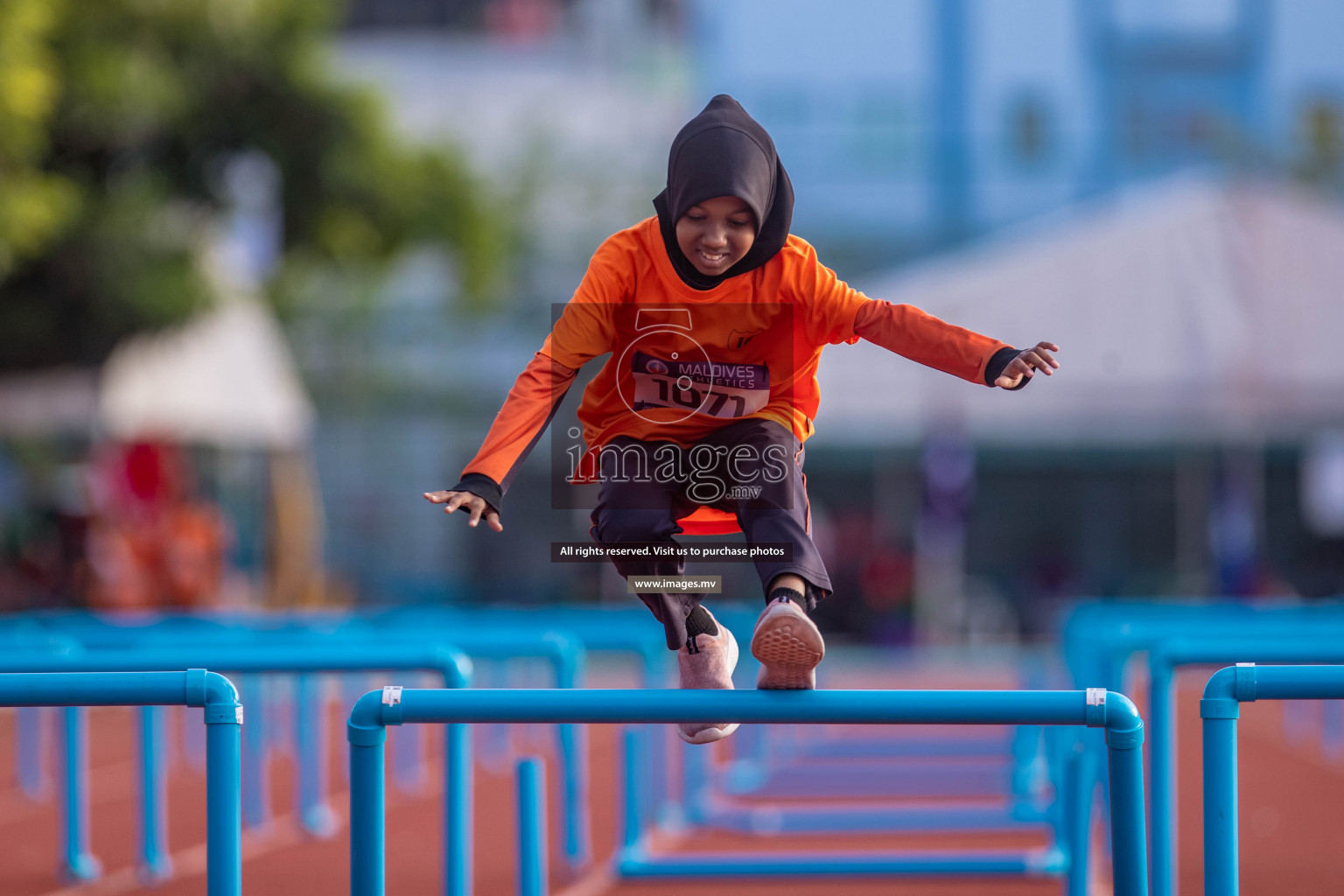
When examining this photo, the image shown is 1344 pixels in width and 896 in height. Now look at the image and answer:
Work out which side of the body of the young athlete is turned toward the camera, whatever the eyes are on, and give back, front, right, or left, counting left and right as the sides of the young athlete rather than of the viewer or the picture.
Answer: front

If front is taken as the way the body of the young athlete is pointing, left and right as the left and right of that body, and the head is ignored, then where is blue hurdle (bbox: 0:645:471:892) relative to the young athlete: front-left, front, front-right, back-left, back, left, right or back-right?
back-right

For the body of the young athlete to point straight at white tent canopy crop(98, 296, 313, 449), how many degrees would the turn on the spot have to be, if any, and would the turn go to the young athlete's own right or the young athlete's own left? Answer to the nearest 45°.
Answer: approximately 135° to the young athlete's own right

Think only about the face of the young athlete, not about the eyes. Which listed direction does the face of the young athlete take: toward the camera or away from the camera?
toward the camera

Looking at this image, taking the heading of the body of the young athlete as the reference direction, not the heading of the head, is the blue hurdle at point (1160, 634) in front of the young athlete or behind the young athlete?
behind

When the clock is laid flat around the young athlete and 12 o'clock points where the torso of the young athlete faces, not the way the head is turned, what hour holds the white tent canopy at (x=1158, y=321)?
The white tent canopy is roughly at 7 o'clock from the young athlete.

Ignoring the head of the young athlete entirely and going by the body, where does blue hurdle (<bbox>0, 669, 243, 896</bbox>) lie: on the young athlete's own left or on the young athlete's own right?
on the young athlete's own right

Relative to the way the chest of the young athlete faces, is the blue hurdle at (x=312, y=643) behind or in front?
behind

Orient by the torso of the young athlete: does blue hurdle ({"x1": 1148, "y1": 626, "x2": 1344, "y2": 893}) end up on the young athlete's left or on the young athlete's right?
on the young athlete's left
